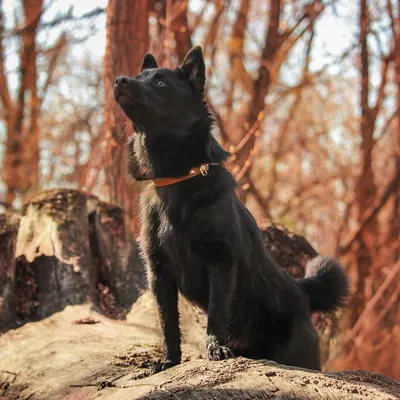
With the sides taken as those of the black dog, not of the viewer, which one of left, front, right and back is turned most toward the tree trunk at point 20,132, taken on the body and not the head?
right

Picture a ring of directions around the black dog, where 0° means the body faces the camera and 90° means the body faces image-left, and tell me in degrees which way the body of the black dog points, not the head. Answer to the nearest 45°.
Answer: approximately 45°

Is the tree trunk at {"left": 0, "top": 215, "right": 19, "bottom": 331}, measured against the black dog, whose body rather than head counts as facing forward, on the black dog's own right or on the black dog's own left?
on the black dog's own right

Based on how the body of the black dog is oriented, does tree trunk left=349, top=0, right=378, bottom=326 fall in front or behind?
behind

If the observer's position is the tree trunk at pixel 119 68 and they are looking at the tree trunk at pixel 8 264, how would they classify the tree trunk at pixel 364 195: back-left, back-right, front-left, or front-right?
back-left

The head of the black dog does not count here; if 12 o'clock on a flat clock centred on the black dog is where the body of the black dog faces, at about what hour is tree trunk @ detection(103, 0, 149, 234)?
The tree trunk is roughly at 4 o'clock from the black dog.

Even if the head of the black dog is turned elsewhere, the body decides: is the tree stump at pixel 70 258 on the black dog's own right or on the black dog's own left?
on the black dog's own right
